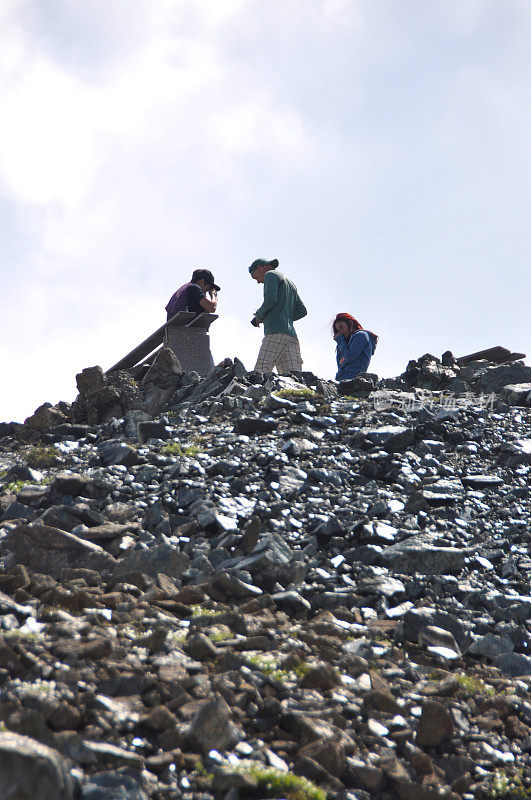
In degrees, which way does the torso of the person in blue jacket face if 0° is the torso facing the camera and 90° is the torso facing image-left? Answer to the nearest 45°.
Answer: approximately 45°

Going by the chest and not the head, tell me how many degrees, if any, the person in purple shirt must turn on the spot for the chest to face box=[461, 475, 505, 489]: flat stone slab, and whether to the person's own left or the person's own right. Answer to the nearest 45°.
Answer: approximately 90° to the person's own right

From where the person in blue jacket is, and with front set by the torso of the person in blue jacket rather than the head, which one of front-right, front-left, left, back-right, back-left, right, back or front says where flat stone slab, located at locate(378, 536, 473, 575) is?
front-left

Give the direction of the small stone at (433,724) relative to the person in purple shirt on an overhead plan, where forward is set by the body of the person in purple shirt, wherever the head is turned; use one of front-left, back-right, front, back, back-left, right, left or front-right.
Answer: right

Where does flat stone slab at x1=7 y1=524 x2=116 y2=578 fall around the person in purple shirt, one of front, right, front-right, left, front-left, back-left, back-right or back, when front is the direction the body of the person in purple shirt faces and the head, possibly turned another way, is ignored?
right

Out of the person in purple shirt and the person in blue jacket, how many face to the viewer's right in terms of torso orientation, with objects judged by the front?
1

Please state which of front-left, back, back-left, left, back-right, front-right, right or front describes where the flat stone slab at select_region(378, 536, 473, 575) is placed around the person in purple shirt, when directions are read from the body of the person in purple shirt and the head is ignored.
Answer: right

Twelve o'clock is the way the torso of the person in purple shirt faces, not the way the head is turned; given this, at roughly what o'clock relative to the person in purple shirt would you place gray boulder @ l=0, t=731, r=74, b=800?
The gray boulder is roughly at 3 o'clock from the person in purple shirt.

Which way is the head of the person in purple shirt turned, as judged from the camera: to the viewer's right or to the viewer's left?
to the viewer's right

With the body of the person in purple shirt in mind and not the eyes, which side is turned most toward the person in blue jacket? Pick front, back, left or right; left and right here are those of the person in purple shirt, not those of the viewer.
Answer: front

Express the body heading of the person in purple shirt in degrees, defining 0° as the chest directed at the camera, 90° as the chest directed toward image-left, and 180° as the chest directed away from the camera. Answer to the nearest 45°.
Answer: approximately 270°

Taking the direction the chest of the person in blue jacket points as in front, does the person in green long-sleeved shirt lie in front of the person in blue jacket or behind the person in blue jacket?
in front
